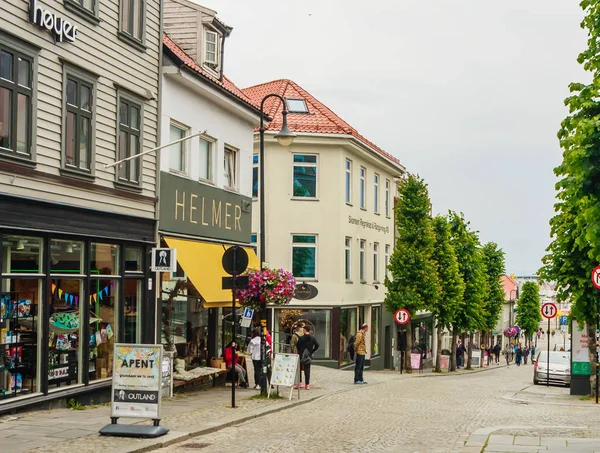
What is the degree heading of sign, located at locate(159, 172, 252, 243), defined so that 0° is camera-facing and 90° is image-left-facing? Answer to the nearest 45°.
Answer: approximately 315°

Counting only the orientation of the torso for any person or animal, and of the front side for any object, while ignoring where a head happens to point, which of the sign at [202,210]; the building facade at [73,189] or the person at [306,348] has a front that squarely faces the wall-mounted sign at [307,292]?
the person

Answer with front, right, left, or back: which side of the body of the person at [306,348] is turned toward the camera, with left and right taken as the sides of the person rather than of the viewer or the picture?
back

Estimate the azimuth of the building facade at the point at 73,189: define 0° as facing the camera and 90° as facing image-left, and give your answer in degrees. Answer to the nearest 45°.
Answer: approximately 315°

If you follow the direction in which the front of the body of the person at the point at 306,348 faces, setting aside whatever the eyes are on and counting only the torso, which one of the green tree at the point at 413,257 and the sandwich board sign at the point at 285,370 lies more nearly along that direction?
the green tree

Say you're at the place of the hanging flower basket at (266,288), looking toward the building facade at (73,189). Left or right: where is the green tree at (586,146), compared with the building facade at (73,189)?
left
